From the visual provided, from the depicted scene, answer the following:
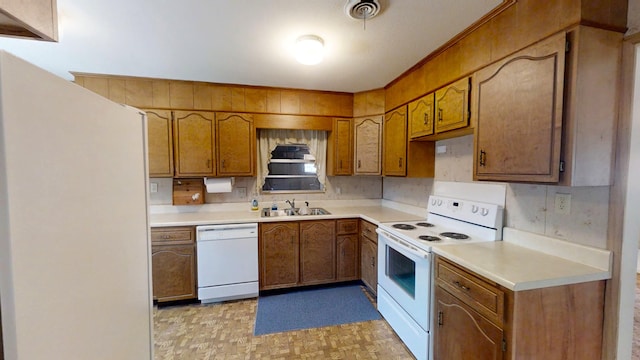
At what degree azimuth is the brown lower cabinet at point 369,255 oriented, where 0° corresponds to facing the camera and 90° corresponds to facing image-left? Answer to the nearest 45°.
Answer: approximately 45°

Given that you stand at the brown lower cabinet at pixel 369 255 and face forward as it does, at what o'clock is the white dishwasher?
The white dishwasher is roughly at 1 o'clock from the brown lower cabinet.

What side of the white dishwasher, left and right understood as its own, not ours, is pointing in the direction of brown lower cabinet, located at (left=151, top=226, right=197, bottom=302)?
right

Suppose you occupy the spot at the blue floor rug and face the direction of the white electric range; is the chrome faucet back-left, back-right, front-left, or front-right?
back-left

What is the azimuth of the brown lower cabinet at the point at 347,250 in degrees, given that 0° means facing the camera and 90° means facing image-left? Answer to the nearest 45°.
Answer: approximately 0°

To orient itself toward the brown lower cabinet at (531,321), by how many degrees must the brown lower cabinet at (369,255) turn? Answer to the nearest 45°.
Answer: approximately 90° to its left
